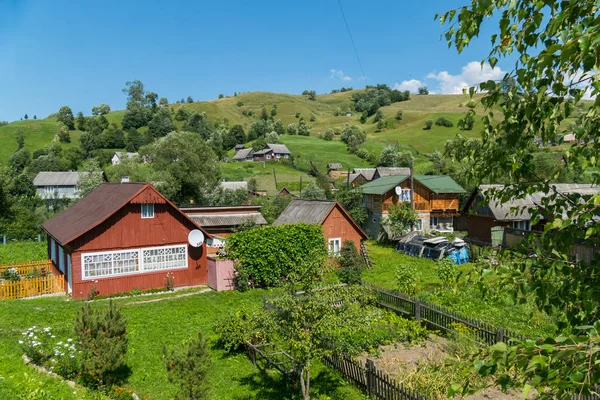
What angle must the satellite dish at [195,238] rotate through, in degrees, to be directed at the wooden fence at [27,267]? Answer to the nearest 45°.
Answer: approximately 135° to its right

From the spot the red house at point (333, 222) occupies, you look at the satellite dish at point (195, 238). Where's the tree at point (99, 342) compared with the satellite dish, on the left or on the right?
left

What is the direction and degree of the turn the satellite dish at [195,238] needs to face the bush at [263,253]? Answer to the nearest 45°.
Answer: approximately 90° to its left

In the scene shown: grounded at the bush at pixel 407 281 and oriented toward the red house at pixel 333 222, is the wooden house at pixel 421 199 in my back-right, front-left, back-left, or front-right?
front-right

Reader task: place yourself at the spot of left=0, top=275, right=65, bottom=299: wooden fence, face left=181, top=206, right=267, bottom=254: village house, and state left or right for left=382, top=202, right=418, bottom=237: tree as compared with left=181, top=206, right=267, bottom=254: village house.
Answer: right

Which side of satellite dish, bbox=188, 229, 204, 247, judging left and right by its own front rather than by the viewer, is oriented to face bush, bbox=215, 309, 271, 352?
front

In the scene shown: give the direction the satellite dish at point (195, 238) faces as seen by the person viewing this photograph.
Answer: facing the viewer

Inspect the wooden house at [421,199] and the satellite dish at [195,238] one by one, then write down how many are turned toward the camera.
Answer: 2

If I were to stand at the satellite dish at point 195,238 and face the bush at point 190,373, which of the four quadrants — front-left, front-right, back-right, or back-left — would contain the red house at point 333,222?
back-left

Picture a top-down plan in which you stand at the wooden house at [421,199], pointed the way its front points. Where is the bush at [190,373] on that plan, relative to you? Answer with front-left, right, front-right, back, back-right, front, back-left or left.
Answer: front

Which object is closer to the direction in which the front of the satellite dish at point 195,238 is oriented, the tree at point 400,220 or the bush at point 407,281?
the bush

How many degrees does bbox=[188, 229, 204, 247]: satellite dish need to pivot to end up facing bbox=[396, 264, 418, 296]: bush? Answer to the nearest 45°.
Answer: approximately 45° to its left

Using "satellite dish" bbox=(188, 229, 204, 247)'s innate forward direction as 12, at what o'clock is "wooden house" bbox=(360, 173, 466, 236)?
The wooden house is roughly at 8 o'clock from the satellite dish.

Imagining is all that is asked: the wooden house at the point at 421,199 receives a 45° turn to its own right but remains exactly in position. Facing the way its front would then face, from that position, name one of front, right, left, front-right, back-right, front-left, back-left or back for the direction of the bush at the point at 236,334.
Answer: front-left
